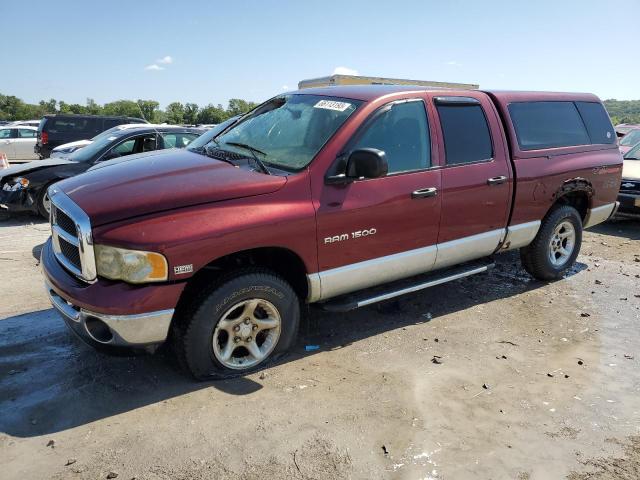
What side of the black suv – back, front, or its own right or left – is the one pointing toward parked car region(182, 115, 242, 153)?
right

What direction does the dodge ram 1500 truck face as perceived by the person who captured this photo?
facing the viewer and to the left of the viewer

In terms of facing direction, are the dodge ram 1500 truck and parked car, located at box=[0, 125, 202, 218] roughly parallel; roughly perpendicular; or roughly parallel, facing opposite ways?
roughly parallel

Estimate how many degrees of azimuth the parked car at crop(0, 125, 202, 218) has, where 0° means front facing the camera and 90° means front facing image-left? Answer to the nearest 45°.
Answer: approximately 45°

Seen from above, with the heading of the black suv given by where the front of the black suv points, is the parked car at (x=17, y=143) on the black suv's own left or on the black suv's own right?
on the black suv's own left

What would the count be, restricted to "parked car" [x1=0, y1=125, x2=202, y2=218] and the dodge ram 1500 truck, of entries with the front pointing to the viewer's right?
0

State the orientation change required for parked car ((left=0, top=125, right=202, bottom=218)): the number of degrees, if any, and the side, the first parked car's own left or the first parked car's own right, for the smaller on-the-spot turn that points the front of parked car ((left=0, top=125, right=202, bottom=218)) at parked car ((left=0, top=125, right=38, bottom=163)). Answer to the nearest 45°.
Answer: approximately 135° to the first parked car's own right
